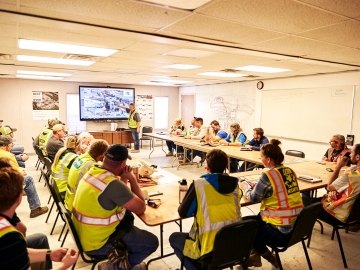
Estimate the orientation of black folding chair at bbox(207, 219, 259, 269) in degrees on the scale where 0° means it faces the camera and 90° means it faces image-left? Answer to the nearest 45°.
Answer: approximately 135°

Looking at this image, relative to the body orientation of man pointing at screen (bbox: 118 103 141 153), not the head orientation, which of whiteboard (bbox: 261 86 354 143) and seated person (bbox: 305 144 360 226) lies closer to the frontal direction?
the seated person

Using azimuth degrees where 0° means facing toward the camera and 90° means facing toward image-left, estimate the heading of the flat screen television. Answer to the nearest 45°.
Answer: approximately 0°

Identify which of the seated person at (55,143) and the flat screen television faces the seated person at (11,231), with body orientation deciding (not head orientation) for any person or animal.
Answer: the flat screen television

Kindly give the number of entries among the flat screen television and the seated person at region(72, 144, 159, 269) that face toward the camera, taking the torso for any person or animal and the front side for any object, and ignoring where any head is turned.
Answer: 1

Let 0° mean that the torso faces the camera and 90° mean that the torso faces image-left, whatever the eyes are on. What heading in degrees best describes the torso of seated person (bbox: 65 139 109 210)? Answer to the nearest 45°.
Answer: approximately 225°

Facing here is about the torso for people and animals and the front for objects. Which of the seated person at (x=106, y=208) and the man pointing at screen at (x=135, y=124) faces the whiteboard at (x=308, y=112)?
the seated person

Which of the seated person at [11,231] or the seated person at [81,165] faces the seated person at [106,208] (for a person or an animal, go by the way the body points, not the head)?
the seated person at [11,231]

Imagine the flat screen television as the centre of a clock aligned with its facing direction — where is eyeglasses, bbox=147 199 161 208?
The eyeglasses is roughly at 12 o'clock from the flat screen television.

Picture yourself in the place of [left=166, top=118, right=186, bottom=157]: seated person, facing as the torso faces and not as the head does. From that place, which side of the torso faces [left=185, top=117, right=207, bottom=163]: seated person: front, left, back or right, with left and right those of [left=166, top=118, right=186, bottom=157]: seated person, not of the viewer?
left

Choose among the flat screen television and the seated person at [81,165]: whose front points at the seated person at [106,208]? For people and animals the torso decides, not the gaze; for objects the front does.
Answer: the flat screen television

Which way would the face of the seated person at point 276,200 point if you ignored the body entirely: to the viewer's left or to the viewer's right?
to the viewer's left
